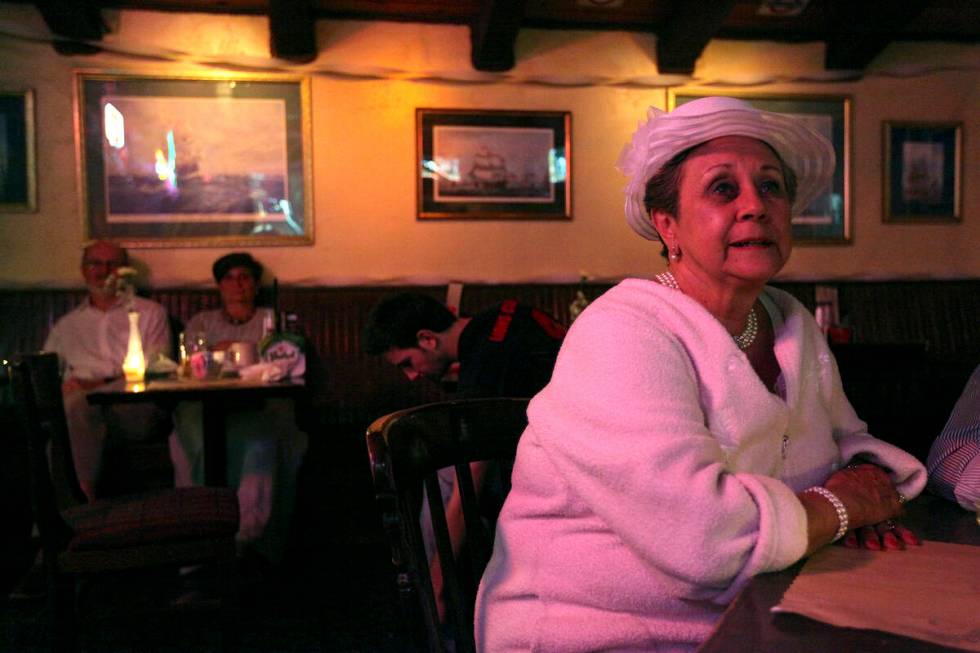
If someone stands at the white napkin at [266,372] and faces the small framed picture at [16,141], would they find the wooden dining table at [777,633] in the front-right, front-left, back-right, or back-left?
back-left

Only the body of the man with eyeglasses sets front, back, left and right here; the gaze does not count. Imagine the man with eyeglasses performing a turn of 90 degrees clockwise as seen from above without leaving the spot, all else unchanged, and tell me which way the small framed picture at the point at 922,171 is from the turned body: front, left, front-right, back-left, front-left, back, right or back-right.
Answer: back

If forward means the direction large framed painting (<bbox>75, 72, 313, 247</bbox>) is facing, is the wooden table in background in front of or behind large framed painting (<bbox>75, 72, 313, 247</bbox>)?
in front

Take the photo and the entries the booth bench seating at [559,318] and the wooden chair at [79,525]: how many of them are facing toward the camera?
1

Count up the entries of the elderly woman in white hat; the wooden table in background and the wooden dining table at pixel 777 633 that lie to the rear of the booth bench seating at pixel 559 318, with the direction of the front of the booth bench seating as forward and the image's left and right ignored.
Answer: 0

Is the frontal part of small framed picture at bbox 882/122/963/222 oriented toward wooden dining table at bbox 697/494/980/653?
yes

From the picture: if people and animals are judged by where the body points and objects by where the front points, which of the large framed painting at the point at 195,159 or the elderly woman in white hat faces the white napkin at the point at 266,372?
the large framed painting

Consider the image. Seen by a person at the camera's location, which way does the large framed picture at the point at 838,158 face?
facing the viewer

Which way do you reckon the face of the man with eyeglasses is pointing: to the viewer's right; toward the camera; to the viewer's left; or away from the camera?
toward the camera

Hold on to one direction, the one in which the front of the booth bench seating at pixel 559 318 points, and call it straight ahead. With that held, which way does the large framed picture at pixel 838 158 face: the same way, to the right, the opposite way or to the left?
the same way

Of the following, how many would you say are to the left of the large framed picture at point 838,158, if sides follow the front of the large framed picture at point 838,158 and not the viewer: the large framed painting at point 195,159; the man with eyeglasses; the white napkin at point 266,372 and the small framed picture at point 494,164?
0

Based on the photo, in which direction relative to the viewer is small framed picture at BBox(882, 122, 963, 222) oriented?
toward the camera

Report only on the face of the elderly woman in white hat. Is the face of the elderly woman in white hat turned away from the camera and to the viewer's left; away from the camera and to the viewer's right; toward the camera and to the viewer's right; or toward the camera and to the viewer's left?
toward the camera and to the viewer's right

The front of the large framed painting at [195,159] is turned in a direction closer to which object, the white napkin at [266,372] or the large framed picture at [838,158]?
the white napkin

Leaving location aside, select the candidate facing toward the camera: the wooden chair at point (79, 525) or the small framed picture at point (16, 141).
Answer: the small framed picture

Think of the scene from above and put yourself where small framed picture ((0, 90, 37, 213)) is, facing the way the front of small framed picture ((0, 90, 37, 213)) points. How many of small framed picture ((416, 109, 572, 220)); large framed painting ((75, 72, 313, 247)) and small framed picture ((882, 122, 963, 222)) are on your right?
0

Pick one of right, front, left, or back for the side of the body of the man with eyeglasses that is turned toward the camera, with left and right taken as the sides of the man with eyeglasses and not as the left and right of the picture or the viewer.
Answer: front

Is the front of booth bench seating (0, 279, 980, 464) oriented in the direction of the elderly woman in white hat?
yes

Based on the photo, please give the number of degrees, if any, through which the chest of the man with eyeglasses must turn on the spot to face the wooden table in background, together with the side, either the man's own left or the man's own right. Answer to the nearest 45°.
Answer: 0° — they already face it
